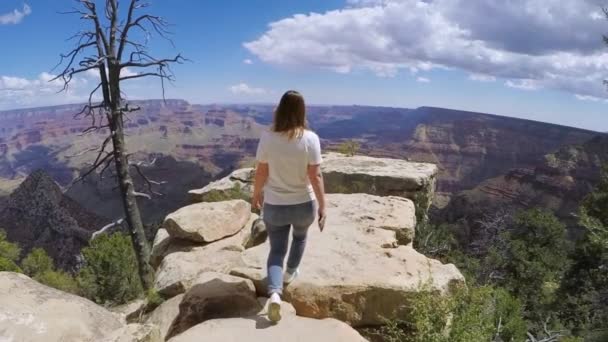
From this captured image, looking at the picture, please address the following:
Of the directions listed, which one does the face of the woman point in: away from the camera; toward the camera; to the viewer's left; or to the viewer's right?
away from the camera

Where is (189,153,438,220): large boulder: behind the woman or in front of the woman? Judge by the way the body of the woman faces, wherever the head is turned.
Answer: in front

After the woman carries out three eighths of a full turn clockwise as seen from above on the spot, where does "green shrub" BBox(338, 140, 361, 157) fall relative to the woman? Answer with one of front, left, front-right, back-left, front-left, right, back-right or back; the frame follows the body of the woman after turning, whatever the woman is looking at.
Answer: back-left

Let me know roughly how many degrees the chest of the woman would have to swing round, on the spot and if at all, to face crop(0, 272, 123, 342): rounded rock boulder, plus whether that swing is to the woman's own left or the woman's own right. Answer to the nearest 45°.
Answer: approximately 90° to the woman's own left

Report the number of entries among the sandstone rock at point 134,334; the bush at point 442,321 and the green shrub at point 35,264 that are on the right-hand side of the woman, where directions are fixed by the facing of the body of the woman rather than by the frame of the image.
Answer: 1

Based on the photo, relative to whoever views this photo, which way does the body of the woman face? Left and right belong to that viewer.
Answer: facing away from the viewer

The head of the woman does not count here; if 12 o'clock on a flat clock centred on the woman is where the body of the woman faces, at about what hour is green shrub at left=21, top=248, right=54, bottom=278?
The green shrub is roughly at 11 o'clock from the woman.

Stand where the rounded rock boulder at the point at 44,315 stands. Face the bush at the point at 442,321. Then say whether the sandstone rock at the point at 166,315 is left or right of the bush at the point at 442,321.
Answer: left

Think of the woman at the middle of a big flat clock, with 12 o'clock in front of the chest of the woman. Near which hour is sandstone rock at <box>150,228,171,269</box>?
The sandstone rock is roughly at 11 o'clock from the woman.

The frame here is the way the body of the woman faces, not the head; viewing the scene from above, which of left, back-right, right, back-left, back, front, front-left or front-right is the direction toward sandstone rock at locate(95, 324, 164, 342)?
back-left

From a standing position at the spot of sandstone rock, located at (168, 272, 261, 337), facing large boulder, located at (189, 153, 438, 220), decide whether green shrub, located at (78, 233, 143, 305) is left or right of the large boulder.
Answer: left

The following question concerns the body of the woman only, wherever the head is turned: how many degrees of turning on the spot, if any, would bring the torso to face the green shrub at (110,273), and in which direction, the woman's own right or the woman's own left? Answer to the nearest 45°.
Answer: approximately 45° to the woman's own left

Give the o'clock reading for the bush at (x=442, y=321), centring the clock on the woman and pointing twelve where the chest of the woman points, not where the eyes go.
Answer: The bush is roughly at 3 o'clock from the woman.
